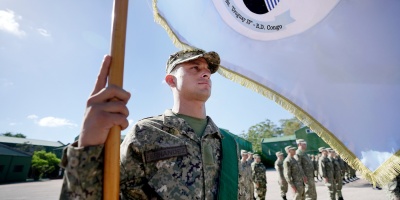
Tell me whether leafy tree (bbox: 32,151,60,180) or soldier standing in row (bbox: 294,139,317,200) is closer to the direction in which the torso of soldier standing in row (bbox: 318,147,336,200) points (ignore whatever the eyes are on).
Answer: the soldier standing in row

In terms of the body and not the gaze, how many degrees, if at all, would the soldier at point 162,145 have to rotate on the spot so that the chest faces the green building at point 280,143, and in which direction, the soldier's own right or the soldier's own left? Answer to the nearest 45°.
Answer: approximately 90° to the soldier's own left

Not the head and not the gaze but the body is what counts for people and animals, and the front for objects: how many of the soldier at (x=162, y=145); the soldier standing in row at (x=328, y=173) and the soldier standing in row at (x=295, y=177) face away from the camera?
0

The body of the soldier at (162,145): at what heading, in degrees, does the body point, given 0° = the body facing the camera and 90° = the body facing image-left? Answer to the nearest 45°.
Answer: approximately 315°

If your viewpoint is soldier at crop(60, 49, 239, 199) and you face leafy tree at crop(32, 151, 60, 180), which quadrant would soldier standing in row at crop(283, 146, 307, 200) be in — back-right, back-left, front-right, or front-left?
front-right

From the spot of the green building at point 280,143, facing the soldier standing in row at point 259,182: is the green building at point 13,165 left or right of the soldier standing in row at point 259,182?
right

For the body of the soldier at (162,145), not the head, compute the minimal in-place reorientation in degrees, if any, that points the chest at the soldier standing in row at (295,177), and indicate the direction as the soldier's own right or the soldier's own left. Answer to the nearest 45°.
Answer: approximately 90° to the soldier's own left

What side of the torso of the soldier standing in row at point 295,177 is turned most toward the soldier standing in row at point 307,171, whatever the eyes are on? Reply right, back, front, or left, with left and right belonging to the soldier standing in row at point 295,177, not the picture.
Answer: left

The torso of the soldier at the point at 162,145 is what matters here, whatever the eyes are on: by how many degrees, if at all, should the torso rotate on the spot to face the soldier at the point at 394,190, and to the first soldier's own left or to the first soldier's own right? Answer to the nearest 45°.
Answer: approximately 90° to the first soldier's own left

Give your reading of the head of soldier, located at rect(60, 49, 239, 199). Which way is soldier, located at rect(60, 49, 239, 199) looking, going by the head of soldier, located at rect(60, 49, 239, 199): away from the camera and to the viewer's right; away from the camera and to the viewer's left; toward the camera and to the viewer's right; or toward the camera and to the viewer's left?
toward the camera and to the viewer's right
